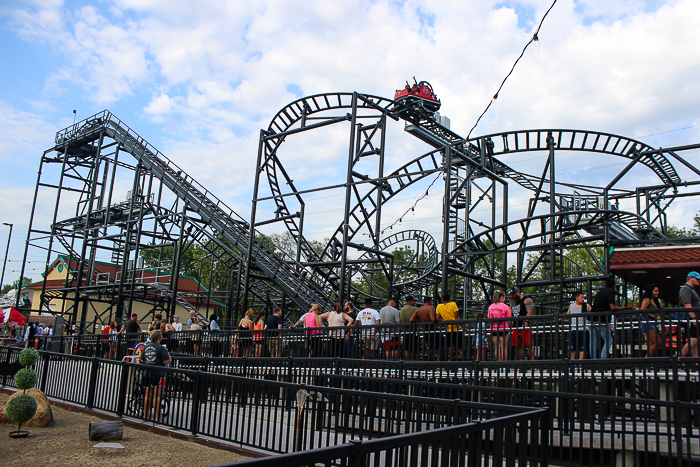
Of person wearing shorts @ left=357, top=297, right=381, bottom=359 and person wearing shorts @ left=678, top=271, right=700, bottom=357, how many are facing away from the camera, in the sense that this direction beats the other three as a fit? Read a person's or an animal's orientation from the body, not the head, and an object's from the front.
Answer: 1

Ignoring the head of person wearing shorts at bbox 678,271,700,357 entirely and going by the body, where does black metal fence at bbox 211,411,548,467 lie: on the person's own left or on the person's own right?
on the person's own right

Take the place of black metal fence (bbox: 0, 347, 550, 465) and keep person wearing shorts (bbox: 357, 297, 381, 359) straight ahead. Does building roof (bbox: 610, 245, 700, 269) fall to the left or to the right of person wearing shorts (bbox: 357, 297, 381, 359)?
right

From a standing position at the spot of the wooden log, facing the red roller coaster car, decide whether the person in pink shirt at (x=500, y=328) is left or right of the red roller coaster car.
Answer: right

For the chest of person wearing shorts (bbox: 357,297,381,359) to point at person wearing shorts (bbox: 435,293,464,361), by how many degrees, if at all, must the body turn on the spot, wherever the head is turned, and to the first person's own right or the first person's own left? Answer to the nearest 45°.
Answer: approximately 135° to the first person's own right

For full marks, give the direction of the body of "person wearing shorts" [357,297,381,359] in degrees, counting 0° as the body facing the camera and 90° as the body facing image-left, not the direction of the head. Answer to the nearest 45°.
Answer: approximately 180°

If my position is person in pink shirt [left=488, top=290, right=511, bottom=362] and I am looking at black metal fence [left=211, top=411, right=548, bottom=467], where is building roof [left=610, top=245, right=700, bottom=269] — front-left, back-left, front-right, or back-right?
back-left
